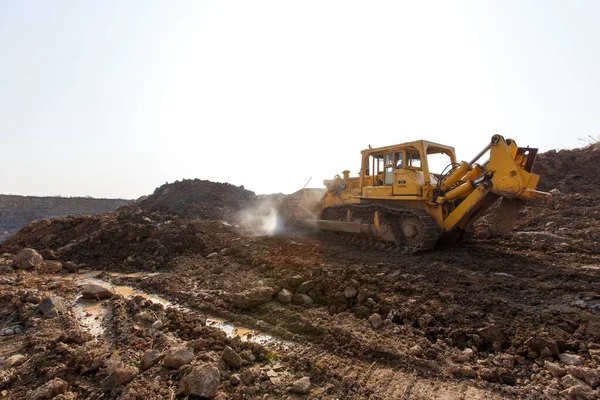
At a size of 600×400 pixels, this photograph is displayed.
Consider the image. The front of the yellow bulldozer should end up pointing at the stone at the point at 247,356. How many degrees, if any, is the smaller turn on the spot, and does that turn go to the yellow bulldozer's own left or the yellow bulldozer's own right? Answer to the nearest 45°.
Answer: approximately 135° to the yellow bulldozer's own left

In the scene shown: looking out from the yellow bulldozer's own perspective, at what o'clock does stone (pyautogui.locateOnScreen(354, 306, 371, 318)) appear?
The stone is roughly at 8 o'clock from the yellow bulldozer.

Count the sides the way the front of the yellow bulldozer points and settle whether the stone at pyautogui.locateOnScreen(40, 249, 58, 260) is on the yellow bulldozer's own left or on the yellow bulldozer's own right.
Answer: on the yellow bulldozer's own left

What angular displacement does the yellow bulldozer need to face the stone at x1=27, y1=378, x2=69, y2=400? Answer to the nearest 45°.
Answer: approximately 90° to its left

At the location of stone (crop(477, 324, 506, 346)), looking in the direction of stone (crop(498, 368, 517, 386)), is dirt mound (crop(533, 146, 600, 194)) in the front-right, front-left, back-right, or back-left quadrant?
back-left

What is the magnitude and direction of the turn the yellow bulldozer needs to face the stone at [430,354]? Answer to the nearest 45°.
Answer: approximately 135° to its left

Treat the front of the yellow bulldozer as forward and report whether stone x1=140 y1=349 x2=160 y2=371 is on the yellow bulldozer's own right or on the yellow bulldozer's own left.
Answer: on the yellow bulldozer's own left

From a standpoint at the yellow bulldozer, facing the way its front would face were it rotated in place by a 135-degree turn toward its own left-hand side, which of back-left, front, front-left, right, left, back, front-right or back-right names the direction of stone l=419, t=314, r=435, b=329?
front

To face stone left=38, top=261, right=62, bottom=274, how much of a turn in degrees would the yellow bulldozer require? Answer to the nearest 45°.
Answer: approximately 45° to its left

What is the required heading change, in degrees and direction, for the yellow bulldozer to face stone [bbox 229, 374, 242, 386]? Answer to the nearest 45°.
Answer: approximately 135° to its left
